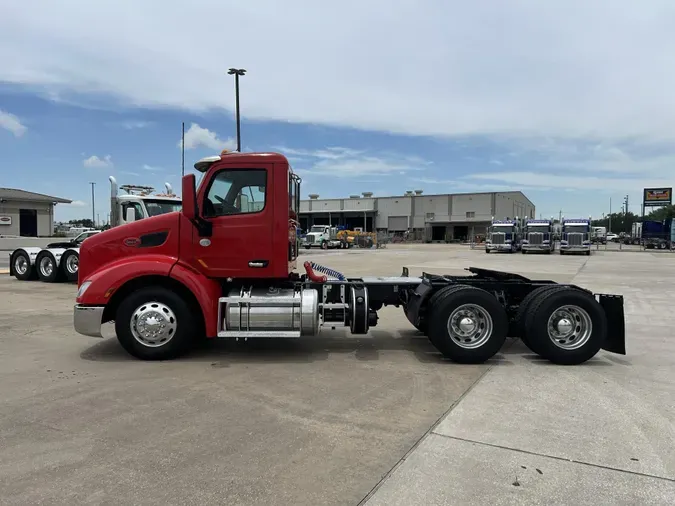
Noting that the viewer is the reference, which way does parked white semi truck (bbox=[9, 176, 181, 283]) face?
facing the viewer and to the right of the viewer

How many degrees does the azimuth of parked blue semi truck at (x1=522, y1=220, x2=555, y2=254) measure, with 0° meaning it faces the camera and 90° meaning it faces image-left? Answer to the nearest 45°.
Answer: approximately 0°

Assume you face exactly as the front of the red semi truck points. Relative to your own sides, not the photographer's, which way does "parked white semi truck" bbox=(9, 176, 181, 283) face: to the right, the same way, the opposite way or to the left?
the opposite way

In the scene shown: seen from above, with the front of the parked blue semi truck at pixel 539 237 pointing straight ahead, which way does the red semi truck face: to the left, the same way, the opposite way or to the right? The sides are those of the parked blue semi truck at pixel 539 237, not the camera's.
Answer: to the right

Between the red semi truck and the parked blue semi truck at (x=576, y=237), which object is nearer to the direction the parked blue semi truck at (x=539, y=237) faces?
the red semi truck

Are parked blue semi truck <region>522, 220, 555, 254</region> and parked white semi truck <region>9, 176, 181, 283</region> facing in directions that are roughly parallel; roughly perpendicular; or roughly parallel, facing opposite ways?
roughly perpendicular

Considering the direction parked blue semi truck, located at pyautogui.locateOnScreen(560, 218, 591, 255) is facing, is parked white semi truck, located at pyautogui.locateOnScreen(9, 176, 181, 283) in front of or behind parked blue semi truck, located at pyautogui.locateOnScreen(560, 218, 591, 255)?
in front

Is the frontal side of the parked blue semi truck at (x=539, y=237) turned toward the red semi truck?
yes

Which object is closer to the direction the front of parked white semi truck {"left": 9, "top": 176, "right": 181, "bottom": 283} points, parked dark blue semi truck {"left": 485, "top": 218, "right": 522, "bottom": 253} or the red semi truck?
the red semi truck

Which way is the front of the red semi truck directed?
to the viewer's left

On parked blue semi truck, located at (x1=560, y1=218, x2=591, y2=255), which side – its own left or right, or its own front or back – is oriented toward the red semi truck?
front
